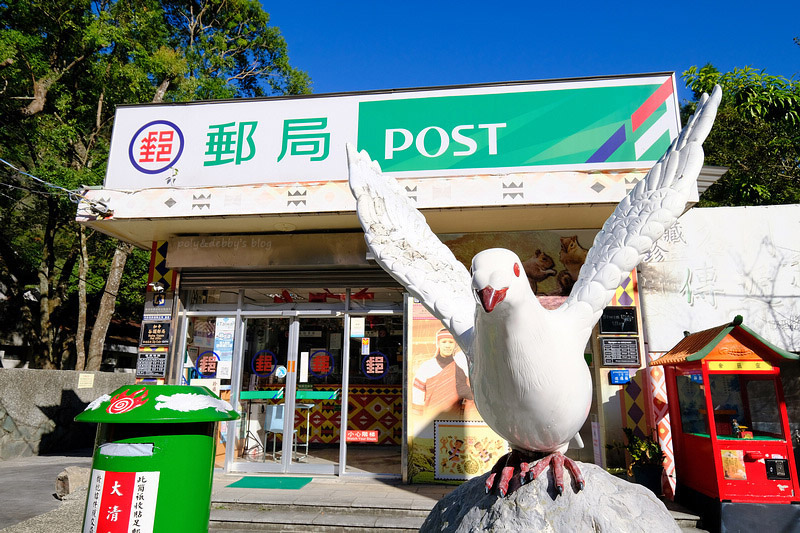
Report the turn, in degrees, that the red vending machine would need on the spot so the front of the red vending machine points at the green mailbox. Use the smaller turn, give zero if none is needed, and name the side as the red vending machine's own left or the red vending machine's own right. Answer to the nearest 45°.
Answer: approximately 90° to the red vending machine's own right

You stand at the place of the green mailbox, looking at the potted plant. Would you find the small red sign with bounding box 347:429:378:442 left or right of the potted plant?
left

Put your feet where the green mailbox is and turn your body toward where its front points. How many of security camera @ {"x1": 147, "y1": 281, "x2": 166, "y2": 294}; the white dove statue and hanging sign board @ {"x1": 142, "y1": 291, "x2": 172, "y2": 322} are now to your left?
1

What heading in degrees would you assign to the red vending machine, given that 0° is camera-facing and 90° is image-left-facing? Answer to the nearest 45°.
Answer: approximately 315°

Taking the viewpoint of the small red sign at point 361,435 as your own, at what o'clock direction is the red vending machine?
The red vending machine is roughly at 10 o'clock from the small red sign.

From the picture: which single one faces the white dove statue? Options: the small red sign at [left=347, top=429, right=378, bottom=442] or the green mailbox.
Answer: the small red sign

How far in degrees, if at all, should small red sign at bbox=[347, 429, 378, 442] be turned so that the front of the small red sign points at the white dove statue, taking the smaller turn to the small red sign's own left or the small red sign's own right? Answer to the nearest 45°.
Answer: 0° — it already faces it

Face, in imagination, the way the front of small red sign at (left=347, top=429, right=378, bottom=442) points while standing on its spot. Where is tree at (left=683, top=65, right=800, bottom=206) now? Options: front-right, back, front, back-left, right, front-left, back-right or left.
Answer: left

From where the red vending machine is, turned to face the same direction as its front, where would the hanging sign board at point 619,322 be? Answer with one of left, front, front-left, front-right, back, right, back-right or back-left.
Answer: back

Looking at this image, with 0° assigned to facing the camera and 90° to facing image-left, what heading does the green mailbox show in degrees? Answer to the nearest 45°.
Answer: approximately 45°

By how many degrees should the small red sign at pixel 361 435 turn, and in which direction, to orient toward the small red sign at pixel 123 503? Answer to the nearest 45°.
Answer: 0° — it already faces it

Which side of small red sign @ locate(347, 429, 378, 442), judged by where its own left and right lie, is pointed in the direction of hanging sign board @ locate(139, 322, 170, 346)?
right

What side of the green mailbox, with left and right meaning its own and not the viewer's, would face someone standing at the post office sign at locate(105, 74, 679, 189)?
back

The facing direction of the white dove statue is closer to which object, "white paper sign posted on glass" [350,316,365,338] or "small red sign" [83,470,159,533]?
the small red sign

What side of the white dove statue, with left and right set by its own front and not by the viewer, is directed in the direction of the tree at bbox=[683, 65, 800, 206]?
back
